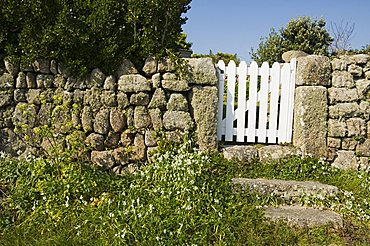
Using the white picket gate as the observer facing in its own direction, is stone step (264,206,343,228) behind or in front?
in front

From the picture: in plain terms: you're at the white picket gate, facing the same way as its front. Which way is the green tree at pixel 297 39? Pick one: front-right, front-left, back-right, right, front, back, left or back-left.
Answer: back

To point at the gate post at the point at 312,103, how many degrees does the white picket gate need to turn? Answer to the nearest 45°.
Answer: approximately 90° to its left

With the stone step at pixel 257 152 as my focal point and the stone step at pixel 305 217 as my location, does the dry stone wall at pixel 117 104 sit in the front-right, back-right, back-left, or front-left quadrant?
front-left

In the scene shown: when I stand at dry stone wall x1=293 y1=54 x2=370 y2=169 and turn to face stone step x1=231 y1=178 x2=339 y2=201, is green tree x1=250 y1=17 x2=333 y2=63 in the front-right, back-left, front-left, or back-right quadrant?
back-right

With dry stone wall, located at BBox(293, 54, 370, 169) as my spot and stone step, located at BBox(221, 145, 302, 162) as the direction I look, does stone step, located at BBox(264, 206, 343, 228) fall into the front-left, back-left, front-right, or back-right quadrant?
front-left

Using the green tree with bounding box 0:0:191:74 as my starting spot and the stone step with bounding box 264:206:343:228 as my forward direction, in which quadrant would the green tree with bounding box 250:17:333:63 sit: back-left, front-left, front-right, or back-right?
front-left

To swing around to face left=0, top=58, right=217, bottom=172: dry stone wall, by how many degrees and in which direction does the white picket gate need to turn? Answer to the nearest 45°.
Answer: approximately 90° to its right

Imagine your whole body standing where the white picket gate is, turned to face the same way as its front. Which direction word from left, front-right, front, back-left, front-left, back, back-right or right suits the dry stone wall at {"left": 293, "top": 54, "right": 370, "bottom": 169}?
left

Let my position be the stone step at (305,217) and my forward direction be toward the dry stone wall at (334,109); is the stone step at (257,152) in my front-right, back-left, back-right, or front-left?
front-left

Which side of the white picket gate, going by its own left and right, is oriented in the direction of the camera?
front

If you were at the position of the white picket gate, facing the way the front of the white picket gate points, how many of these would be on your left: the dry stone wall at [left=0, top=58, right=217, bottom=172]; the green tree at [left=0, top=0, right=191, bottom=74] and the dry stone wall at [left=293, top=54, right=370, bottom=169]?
1

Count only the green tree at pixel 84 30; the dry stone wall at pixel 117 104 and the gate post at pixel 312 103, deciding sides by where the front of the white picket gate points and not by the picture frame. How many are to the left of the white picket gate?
1
